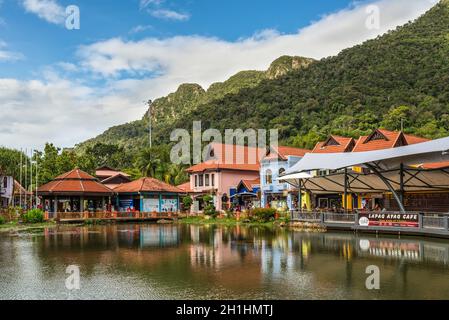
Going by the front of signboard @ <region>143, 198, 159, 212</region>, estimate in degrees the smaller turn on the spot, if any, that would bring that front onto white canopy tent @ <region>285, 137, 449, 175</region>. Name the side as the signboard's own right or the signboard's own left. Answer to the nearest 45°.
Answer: approximately 45° to the signboard's own left

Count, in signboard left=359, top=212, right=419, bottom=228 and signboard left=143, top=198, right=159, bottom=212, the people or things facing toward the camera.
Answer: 2

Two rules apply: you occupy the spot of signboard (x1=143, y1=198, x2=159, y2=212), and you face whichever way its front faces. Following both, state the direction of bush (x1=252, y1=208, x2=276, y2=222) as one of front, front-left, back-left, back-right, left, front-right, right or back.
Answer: front-left

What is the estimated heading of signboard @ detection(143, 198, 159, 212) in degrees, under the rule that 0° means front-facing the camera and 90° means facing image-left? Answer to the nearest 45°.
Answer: approximately 0°

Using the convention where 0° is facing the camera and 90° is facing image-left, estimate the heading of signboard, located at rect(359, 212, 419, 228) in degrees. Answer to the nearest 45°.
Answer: approximately 0°

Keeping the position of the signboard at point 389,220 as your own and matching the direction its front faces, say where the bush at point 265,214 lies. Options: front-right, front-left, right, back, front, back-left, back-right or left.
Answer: back-right

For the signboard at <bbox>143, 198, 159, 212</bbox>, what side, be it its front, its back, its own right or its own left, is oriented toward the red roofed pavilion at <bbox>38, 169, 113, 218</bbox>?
right

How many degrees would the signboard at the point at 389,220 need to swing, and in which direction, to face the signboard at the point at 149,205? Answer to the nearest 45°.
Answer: approximately 135° to its right
